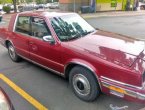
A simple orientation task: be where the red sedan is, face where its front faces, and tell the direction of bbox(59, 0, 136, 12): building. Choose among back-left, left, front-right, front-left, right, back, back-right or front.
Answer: back-left

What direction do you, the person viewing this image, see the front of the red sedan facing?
facing the viewer and to the right of the viewer
